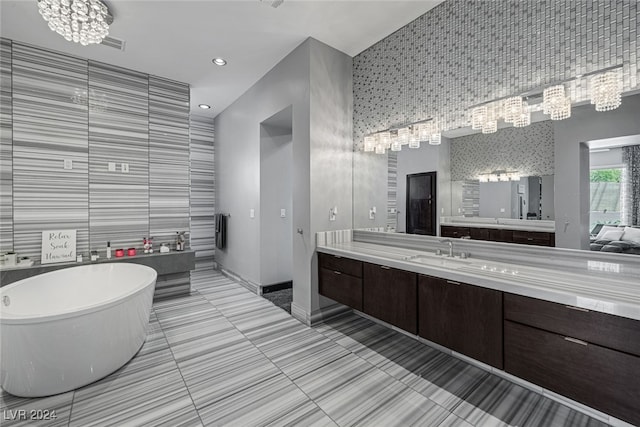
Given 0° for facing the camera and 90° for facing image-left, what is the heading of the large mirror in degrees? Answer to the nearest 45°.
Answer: approximately 45°

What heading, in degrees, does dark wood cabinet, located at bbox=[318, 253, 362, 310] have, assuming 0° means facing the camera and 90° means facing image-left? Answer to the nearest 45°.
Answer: approximately 45°

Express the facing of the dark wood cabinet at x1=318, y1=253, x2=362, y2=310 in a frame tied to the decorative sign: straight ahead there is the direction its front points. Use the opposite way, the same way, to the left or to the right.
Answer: to the right

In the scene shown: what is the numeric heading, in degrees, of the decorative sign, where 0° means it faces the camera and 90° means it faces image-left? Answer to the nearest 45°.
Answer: approximately 0°

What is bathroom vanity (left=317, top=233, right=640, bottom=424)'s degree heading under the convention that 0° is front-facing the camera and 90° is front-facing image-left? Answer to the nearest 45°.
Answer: approximately 45°
